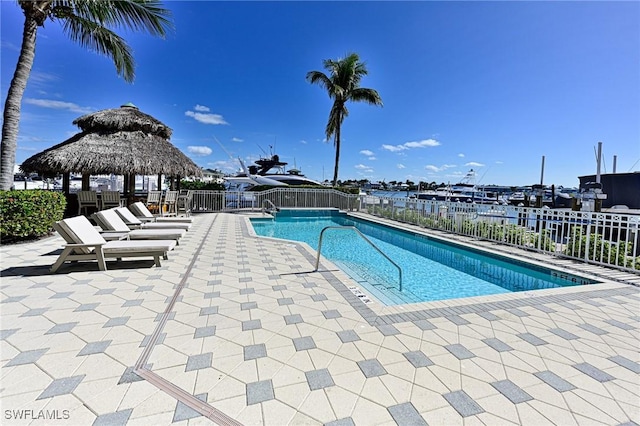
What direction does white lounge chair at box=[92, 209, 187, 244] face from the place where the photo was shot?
facing to the right of the viewer

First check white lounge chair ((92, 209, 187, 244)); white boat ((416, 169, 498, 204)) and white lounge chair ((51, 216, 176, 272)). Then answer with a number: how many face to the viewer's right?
2

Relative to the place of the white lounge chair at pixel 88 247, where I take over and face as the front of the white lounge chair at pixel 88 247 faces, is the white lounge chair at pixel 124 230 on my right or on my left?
on my left

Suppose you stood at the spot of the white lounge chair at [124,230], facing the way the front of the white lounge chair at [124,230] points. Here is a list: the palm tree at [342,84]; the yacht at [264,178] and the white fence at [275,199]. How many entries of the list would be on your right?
0

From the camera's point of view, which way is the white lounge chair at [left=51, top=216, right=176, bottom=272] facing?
to the viewer's right

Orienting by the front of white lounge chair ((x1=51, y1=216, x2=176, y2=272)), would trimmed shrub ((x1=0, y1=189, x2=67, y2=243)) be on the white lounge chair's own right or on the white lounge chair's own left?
on the white lounge chair's own left

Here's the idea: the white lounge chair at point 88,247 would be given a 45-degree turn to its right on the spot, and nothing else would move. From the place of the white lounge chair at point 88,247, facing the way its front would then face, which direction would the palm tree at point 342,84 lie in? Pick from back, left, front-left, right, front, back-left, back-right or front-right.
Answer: left

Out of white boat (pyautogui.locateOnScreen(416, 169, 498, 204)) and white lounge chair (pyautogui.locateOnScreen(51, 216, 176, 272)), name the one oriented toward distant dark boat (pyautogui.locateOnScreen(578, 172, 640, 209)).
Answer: the white lounge chair

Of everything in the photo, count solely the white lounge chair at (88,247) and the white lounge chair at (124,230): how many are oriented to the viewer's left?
0

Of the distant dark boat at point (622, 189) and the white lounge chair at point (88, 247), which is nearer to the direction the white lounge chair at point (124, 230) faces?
the distant dark boat

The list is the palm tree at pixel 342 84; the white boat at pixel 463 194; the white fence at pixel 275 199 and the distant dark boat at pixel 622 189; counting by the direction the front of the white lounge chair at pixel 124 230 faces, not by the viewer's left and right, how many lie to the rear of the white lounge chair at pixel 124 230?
0

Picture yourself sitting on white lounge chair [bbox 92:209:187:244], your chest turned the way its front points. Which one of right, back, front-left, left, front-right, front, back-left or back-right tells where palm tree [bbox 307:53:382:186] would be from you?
front-left

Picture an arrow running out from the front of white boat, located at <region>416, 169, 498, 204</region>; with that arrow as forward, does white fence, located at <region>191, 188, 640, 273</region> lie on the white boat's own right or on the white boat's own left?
on the white boat's own left

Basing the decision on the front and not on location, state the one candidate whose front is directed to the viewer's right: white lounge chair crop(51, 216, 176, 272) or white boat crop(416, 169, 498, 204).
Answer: the white lounge chair

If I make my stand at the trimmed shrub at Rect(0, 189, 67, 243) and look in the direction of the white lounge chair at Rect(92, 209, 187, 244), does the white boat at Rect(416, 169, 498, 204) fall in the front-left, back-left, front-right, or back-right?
front-left

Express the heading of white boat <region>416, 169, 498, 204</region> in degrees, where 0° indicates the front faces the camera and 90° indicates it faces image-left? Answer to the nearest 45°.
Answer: approximately 90°

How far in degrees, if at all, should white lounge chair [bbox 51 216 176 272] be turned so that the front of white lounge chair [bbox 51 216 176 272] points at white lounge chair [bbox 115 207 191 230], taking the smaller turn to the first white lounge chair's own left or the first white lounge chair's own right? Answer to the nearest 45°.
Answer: approximately 90° to the first white lounge chair's own left

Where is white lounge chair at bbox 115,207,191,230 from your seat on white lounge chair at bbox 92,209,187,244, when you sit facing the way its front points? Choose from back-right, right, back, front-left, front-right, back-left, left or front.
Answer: left

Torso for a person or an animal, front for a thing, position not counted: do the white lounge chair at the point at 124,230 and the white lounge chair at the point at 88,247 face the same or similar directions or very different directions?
same or similar directions
